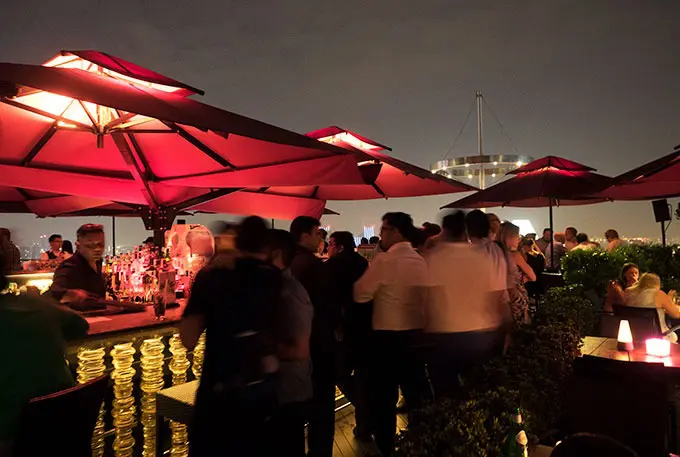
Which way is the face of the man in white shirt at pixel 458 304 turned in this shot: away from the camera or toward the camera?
away from the camera

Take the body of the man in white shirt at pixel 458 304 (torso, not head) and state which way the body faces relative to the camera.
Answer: away from the camera

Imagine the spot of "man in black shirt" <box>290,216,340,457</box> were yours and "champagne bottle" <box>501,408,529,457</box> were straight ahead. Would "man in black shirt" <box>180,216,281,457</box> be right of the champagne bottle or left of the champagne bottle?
right

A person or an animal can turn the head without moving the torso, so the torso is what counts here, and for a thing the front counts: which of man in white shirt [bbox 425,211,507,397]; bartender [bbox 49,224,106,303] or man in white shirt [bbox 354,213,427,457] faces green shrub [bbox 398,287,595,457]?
the bartender

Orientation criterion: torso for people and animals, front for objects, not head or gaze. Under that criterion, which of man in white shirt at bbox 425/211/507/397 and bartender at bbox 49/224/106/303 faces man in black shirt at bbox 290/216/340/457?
the bartender

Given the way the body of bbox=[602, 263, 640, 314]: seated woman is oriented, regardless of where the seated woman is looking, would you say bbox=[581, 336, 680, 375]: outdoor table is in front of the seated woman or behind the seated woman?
in front

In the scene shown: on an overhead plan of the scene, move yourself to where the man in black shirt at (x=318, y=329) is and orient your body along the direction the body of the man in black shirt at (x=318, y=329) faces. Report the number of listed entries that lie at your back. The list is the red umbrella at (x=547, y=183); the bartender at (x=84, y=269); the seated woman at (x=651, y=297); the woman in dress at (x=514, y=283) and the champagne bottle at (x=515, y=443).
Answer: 1

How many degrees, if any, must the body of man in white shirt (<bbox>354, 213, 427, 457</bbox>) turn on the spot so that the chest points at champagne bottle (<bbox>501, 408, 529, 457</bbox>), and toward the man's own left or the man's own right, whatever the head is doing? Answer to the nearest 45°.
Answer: approximately 135° to the man's own left

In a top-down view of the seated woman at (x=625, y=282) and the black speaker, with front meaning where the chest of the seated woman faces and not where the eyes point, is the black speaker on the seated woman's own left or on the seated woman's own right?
on the seated woman's own left

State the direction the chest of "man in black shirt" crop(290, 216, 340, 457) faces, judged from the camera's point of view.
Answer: to the viewer's right

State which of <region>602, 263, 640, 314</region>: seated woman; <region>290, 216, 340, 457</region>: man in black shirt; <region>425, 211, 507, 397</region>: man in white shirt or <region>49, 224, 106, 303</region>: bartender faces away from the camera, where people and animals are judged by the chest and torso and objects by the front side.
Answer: the man in white shirt

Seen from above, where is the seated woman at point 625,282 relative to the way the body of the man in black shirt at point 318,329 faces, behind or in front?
in front

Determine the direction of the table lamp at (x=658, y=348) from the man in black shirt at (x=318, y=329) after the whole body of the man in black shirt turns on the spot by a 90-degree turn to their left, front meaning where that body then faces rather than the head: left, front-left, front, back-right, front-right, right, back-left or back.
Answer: right
